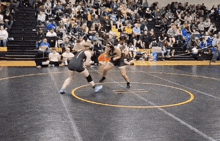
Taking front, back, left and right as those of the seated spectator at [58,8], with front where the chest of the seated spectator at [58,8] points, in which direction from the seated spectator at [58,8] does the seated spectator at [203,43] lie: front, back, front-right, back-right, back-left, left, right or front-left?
left

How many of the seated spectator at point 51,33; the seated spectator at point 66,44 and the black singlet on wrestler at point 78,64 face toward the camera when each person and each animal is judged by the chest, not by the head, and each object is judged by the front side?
2

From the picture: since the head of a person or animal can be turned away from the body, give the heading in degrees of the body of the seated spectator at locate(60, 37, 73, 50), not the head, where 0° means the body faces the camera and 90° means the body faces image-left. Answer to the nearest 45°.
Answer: approximately 0°

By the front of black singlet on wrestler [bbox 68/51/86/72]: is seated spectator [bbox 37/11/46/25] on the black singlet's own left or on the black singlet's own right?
on the black singlet's own left

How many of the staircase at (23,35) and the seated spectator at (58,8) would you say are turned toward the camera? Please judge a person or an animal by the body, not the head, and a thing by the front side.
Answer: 2

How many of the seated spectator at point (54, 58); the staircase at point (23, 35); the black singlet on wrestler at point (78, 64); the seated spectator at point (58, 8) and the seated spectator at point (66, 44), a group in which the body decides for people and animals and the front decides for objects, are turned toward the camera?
4

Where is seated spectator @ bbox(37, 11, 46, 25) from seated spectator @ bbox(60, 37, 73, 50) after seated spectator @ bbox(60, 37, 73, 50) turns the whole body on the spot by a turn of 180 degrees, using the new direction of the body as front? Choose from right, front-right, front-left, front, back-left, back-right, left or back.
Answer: front-left

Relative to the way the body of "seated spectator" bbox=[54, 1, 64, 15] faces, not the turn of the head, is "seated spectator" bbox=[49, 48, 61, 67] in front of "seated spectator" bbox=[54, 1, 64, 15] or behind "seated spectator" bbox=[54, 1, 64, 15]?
in front

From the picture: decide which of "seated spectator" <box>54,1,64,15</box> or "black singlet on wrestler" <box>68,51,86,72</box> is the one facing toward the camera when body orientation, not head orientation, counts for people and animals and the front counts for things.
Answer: the seated spectator

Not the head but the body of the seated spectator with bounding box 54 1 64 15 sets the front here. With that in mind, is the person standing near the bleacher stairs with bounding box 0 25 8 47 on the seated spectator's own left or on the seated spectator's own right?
on the seated spectator's own right

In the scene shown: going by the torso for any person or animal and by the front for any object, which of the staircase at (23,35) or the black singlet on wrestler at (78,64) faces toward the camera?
the staircase

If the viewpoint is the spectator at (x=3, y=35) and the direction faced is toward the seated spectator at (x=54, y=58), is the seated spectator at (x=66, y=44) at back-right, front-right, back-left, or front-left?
front-left

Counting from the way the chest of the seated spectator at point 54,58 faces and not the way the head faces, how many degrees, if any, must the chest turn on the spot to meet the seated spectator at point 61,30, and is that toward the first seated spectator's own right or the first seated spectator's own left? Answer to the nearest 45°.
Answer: approximately 180°

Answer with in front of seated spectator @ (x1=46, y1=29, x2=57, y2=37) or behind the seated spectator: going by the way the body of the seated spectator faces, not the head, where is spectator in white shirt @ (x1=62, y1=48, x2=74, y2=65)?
in front

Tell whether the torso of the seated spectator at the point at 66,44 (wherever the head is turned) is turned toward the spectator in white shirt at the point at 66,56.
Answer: yes

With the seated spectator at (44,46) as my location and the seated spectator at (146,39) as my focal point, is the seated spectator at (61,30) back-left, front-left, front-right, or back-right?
front-left

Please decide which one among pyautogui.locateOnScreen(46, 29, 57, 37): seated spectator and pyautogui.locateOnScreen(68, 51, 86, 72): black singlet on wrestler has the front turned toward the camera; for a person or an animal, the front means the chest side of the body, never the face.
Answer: the seated spectator

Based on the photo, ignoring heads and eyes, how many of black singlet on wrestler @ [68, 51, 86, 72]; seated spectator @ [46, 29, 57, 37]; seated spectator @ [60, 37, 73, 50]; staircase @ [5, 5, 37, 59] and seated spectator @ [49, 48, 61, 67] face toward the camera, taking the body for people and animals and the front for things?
4

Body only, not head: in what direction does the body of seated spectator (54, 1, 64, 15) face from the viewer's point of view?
toward the camera

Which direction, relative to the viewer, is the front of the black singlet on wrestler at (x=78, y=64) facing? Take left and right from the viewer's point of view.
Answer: facing away from the viewer and to the right of the viewer
